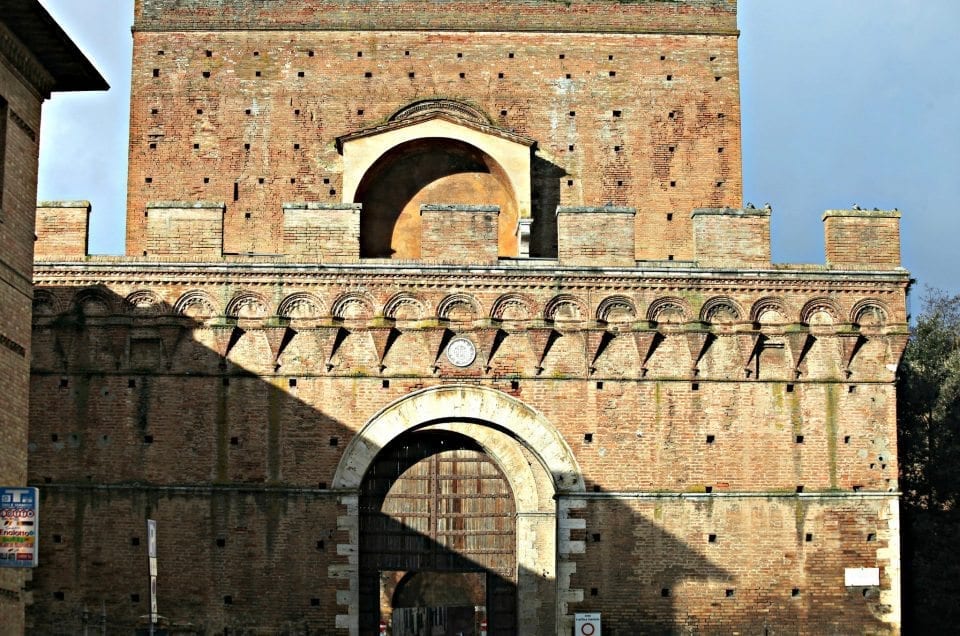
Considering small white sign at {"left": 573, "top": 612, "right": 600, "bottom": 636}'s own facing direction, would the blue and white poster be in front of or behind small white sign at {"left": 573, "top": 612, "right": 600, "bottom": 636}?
in front

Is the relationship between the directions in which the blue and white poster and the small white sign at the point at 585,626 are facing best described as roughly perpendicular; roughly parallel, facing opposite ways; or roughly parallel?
roughly parallel

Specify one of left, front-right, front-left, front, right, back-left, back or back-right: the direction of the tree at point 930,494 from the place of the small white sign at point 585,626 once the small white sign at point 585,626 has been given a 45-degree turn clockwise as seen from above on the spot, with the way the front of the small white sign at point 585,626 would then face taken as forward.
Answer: back

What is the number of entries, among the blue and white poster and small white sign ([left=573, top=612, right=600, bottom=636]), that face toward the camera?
2

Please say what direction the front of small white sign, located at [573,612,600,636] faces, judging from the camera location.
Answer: facing the viewer

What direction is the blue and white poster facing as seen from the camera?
toward the camera
